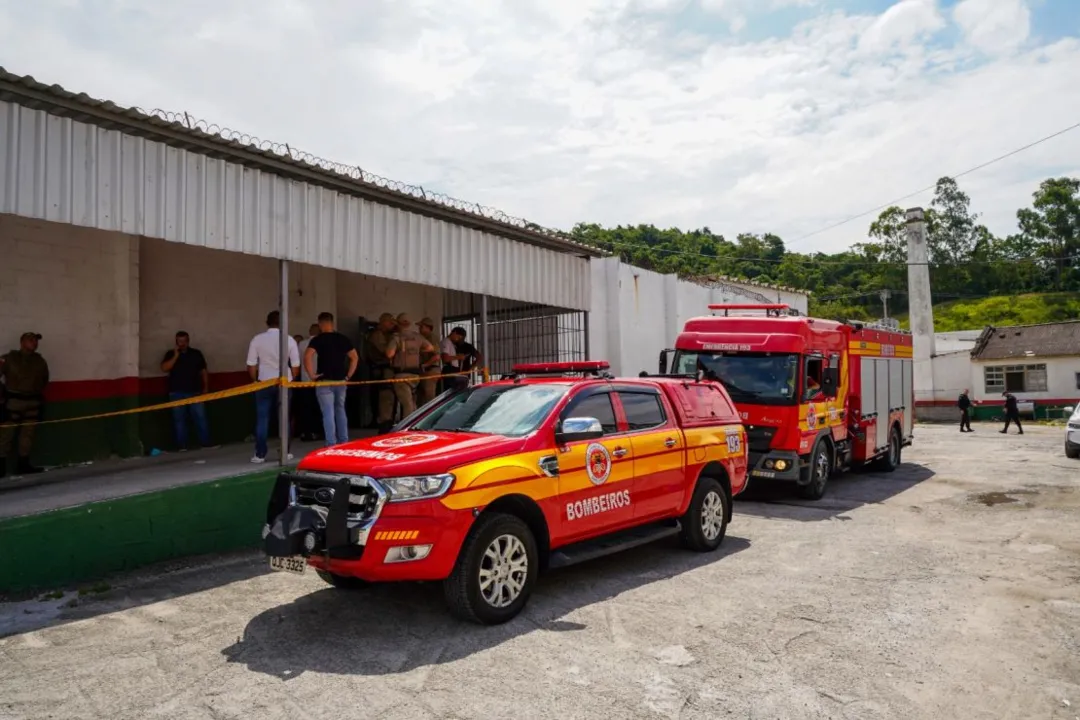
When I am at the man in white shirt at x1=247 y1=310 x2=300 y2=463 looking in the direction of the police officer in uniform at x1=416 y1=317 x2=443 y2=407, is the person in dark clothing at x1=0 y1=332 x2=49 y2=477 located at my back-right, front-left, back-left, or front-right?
back-left

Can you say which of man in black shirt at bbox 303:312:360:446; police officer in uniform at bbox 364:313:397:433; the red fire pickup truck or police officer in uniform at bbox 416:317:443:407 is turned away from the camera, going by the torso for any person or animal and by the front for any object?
the man in black shirt

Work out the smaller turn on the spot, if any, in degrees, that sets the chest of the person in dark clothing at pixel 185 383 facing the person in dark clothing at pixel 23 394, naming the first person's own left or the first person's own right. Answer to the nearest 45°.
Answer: approximately 45° to the first person's own right

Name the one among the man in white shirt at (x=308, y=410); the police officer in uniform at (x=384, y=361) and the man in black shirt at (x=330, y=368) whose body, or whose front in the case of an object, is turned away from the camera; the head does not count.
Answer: the man in black shirt

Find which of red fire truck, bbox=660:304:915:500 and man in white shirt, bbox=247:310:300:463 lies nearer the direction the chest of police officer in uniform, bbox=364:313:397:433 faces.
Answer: the red fire truck

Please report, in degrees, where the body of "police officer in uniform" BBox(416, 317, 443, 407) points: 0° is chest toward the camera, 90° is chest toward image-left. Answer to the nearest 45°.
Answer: approximately 45°

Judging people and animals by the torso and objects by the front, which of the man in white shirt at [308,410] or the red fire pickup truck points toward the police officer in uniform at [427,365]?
the man in white shirt

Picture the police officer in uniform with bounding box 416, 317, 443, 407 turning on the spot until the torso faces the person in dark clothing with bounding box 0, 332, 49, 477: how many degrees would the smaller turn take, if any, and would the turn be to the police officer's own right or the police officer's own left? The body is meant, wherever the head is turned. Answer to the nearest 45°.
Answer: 0° — they already face them
